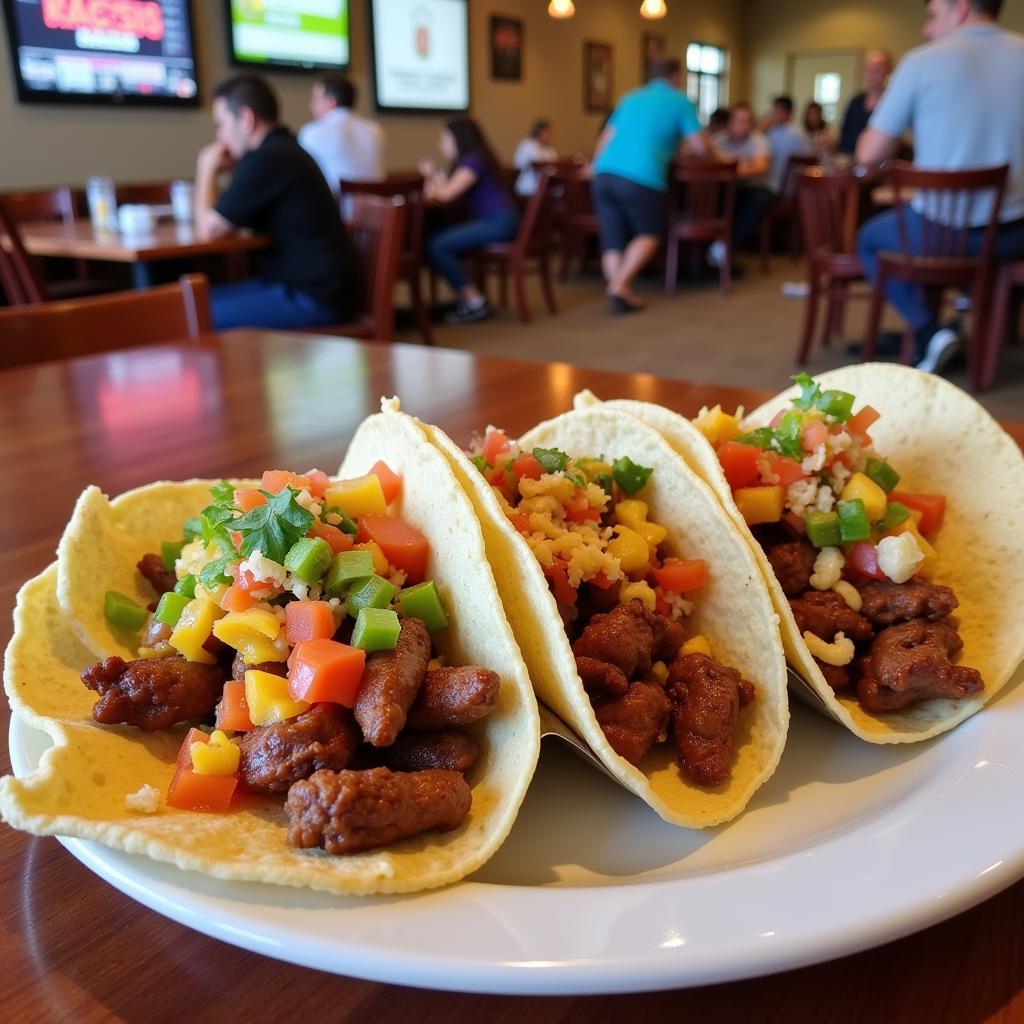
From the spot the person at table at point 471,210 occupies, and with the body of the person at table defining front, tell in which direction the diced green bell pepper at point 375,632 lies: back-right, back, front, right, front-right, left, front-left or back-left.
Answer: left

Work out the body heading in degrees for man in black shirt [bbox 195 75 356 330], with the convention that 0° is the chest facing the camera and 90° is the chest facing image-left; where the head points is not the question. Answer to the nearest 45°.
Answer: approximately 90°

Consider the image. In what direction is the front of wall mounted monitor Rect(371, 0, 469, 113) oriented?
toward the camera

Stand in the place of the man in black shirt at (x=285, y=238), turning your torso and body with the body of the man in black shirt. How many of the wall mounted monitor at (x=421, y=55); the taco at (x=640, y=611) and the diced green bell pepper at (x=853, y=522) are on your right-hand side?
1

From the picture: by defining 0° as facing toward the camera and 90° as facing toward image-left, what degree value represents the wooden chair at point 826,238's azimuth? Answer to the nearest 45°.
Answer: approximately 225°

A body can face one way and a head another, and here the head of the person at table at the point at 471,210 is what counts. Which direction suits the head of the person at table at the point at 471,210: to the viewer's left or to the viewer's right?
to the viewer's left

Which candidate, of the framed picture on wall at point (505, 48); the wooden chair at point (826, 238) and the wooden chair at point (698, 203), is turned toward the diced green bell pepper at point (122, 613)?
the framed picture on wall

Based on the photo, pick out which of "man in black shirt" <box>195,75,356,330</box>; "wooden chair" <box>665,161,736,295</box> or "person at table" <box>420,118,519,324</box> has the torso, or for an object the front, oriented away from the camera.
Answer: the wooden chair

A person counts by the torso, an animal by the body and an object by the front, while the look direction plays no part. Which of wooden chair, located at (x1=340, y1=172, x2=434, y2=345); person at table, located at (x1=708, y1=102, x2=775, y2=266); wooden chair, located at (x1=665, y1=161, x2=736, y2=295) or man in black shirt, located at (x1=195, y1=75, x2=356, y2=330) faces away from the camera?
wooden chair, located at (x1=665, y1=161, x2=736, y2=295)

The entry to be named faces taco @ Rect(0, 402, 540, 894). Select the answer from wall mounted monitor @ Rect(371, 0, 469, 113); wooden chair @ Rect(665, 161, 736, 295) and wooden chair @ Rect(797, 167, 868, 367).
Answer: the wall mounted monitor

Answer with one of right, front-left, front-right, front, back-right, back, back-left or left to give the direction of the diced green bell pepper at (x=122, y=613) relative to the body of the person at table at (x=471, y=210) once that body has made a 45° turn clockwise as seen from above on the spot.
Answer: back-left

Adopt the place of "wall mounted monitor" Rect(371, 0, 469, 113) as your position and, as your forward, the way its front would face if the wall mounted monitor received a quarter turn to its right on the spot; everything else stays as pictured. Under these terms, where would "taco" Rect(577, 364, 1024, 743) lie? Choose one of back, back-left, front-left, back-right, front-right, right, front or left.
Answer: left

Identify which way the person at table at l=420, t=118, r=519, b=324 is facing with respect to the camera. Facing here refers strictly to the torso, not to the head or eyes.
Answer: to the viewer's left

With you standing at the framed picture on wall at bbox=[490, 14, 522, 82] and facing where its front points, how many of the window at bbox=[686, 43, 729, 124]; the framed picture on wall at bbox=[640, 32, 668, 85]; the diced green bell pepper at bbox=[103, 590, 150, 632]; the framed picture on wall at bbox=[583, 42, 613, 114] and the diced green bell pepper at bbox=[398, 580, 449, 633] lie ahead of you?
2
